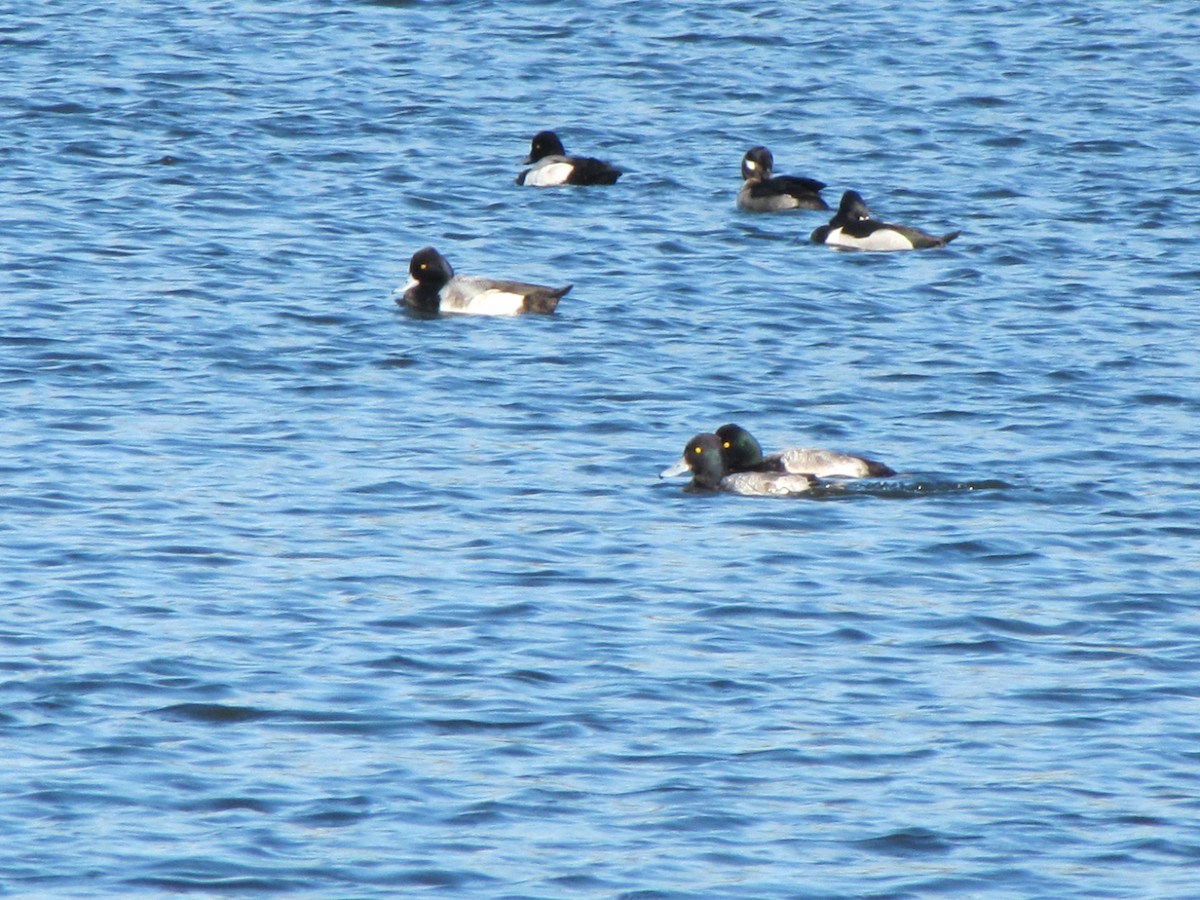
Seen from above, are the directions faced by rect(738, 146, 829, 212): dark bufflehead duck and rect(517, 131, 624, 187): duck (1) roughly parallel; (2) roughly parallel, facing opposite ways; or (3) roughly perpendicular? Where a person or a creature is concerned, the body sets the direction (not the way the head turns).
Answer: roughly parallel

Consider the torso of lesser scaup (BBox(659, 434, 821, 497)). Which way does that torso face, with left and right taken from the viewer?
facing to the left of the viewer

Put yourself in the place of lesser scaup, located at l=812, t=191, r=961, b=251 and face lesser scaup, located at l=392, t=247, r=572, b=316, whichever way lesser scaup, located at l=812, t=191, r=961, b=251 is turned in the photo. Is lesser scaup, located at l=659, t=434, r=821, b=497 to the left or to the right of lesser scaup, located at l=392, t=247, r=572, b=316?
left

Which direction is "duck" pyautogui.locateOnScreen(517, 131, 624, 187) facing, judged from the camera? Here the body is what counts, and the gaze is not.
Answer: to the viewer's left

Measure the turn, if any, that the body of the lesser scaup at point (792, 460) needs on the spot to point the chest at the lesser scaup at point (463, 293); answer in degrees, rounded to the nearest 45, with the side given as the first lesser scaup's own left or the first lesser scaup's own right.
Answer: approximately 45° to the first lesser scaup's own right

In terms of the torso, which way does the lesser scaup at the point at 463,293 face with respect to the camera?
to the viewer's left

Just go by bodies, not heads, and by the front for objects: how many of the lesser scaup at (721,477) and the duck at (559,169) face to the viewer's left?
2

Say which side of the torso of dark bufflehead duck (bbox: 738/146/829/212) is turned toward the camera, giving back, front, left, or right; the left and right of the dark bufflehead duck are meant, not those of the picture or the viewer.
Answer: left

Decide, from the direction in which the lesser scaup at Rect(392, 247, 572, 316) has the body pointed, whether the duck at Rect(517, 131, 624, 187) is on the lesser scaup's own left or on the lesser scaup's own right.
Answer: on the lesser scaup's own right

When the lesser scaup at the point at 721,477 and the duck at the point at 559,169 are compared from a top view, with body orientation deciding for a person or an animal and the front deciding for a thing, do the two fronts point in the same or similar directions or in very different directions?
same or similar directions

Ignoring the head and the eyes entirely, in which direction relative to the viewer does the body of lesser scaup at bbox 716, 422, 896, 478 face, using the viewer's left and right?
facing to the left of the viewer

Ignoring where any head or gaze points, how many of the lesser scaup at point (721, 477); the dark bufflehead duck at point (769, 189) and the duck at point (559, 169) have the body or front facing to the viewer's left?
3

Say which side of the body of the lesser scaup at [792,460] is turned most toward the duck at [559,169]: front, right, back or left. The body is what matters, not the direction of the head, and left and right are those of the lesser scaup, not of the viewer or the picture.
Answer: right

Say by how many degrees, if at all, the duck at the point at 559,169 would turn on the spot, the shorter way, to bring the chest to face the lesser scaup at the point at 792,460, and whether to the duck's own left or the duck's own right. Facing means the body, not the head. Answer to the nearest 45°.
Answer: approximately 90° to the duck's own left

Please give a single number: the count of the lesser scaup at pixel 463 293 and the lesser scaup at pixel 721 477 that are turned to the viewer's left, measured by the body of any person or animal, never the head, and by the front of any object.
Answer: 2

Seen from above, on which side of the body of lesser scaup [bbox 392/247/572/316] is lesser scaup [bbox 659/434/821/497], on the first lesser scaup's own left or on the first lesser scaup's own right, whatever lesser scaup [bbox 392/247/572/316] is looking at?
on the first lesser scaup's own left

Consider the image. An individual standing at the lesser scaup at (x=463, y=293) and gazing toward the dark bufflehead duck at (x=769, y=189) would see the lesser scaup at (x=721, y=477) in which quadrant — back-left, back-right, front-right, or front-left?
back-right

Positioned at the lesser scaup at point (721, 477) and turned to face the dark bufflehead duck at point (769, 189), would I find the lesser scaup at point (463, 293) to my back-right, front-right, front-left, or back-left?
front-left
